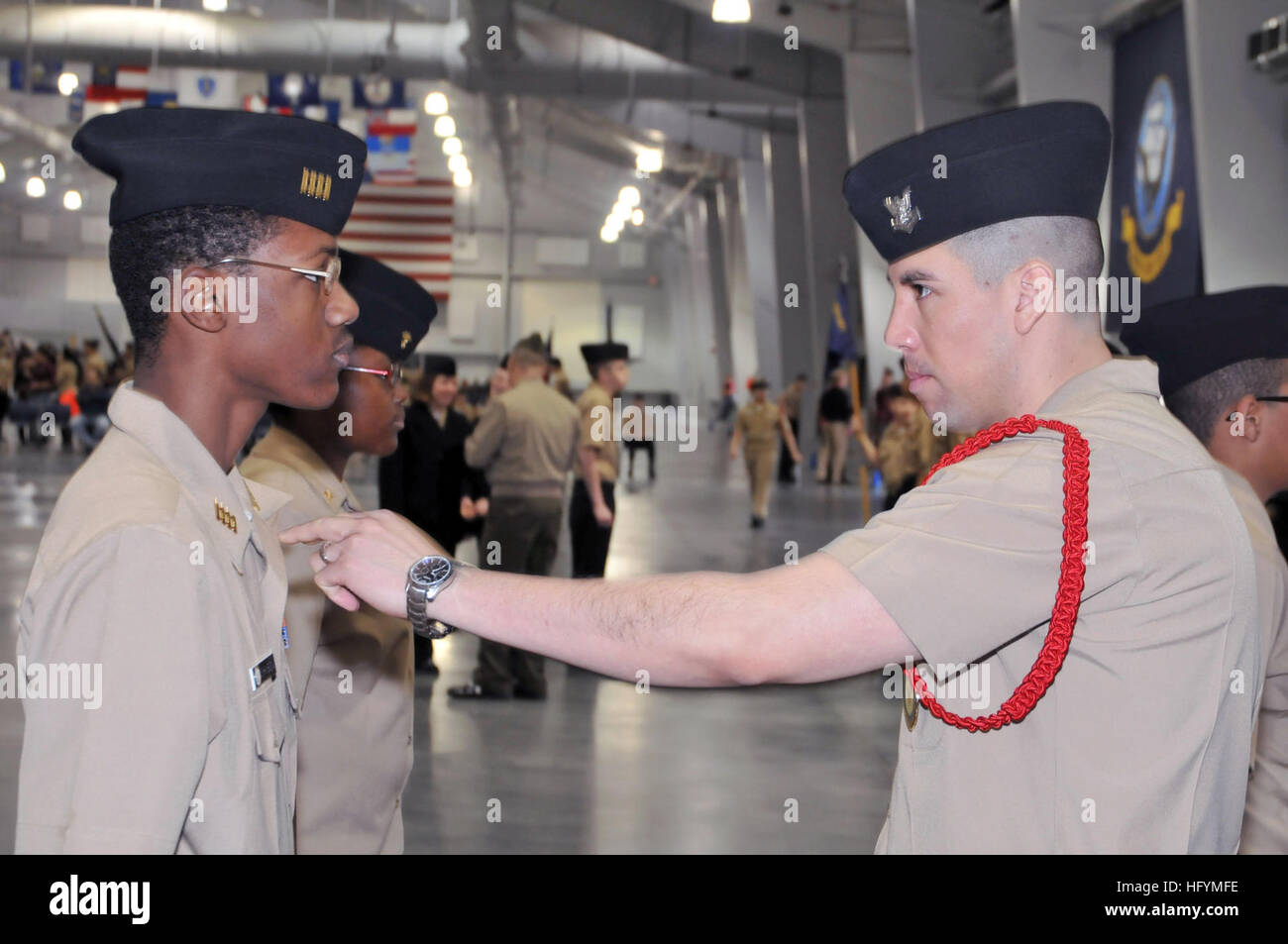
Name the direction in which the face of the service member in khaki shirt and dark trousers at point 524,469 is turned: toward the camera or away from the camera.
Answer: away from the camera

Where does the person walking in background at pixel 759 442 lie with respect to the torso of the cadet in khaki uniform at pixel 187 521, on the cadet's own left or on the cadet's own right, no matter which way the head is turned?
on the cadet's own left

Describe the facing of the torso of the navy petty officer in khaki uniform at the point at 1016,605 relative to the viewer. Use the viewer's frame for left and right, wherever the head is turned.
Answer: facing to the left of the viewer

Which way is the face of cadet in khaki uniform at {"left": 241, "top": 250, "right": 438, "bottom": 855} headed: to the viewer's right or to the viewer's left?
to the viewer's right

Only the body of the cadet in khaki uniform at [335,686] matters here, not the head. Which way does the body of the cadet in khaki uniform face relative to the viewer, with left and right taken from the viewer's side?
facing to the right of the viewer

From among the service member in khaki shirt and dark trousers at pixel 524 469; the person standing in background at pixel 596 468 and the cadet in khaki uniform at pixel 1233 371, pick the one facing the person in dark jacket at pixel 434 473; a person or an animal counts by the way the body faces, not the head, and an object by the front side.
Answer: the service member in khaki shirt and dark trousers at pixel 524 469

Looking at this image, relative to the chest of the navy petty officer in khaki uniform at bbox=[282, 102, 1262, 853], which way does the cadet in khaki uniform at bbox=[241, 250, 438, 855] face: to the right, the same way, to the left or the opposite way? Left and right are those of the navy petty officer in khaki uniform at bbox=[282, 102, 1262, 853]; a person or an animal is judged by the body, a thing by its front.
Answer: the opposite way
